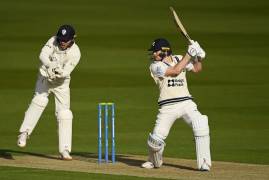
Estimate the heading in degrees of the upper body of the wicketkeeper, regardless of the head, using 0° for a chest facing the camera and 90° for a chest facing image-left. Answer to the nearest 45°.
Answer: approximately 0°

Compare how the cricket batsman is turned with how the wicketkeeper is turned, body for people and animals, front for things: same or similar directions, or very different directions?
same or similar directions

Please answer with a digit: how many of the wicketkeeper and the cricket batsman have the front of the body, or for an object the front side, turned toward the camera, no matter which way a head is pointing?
2

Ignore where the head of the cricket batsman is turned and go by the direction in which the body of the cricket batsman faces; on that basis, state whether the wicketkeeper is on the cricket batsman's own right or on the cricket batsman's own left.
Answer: on the cricket batsman's own right

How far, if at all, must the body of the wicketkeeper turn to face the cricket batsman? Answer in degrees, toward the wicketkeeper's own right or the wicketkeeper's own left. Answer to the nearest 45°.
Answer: approximately 45° to the wicketkeeper's own left

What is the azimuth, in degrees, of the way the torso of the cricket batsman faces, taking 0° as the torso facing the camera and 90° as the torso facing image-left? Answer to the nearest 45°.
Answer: approximately 0°
